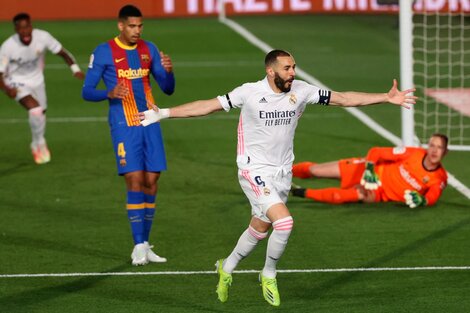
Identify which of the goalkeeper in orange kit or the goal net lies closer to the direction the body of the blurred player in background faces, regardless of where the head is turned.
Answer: the goalkeeper in orange kit

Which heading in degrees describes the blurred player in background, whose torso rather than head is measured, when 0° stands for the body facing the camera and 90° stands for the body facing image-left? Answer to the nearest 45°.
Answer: approximately 0°

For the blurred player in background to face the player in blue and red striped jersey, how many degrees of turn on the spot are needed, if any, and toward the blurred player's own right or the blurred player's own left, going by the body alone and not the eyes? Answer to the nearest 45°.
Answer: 0° — they already face them

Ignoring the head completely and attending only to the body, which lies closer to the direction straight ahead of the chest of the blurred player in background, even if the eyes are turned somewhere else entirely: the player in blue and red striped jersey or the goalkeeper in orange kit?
the player in blue and red striped jersey

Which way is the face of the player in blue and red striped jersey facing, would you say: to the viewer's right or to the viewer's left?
to the viewer's right

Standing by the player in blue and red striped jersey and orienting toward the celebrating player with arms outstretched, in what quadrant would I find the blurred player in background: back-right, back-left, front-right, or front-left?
back-left

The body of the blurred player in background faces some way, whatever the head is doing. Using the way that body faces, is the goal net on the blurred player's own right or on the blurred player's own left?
on the blurred player's own left

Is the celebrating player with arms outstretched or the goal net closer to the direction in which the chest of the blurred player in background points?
the celebrating player with arms outstretched
